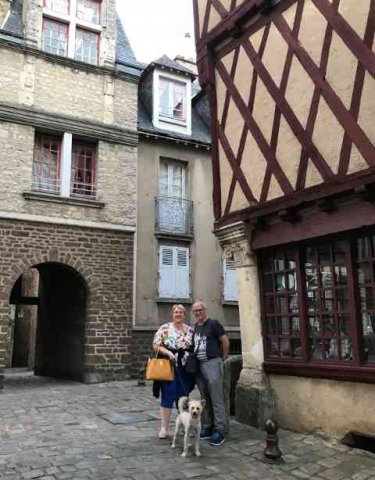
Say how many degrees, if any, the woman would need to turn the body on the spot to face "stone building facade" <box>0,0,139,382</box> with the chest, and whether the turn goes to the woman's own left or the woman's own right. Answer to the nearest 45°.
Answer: approximately 135° to the woman's own right

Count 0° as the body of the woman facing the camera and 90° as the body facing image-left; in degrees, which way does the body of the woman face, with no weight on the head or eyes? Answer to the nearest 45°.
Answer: approximately 0°

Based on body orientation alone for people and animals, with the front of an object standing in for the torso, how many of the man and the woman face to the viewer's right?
0

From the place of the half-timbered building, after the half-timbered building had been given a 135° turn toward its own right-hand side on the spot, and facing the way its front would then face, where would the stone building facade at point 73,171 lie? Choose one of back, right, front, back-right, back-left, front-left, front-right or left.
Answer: front-left

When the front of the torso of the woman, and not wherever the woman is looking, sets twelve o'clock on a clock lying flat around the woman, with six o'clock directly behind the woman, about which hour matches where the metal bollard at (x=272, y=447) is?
The metal bollard is roughly at 10 o'clock from the woman.

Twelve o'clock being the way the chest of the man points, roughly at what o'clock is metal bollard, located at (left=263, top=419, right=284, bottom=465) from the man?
The metal bollard is roughly at 9 o'clock from the man.

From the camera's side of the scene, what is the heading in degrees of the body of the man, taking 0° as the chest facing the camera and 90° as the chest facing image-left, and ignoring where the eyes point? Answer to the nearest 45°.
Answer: approximately 45°

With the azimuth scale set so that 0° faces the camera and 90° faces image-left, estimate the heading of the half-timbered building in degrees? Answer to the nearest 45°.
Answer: approximately 45°
